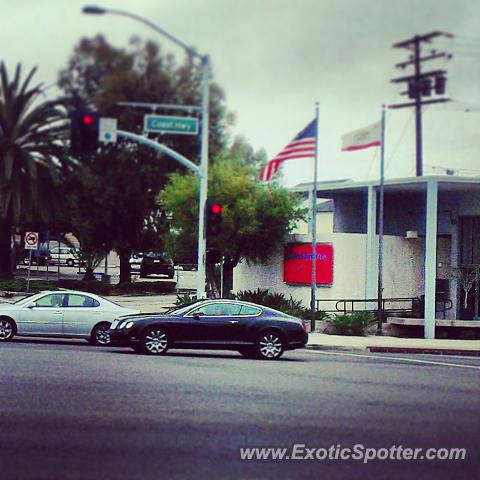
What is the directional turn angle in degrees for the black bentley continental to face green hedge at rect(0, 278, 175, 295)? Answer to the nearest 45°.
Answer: approximately 90° to its right

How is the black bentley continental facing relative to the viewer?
to the viewer's left

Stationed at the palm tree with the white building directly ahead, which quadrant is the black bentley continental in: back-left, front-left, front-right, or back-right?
front-right

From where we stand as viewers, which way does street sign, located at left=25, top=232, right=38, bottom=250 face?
facing the viewer

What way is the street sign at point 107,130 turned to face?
toward the camera

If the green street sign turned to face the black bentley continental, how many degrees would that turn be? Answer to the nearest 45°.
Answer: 0° — it already faces it

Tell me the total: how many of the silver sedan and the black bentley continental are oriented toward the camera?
0

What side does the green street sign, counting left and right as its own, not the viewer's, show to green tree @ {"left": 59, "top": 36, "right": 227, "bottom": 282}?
back

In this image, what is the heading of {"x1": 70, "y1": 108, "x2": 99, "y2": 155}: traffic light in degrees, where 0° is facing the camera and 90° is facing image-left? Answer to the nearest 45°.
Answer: approximately 0°

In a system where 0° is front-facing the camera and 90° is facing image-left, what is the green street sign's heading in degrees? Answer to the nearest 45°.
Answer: approximately 0°

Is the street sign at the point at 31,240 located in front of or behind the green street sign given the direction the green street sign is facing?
behind

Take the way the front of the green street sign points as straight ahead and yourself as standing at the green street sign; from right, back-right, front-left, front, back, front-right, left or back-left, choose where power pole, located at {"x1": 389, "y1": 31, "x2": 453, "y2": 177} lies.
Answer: back-left
